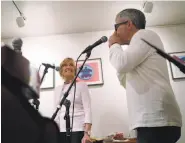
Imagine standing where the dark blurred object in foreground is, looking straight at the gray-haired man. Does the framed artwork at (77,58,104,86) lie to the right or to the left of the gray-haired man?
left

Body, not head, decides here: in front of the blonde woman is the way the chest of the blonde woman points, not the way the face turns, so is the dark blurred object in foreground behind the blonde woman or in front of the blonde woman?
in front

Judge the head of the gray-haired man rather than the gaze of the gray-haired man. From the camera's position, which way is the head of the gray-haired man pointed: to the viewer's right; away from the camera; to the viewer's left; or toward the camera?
to the viewer's left

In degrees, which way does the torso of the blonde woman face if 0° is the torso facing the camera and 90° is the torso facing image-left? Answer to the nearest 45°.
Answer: approximately 45°

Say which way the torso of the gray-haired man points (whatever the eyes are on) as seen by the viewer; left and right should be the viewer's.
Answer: facing to the left of the viewer

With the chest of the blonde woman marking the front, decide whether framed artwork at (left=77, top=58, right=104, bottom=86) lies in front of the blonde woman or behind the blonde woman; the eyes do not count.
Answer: behind

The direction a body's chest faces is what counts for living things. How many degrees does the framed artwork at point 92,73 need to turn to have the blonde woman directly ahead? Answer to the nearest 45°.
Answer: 0° — it already faces them

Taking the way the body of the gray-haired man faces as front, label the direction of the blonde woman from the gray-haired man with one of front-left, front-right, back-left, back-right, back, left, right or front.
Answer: front-right

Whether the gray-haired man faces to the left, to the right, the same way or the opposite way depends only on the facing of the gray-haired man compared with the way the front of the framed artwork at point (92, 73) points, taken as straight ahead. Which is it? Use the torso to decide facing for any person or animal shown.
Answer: to the right

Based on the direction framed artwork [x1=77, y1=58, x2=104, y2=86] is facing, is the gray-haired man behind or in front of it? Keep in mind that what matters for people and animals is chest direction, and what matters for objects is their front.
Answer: in front

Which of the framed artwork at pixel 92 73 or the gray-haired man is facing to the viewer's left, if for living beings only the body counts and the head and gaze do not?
the gray-haired man

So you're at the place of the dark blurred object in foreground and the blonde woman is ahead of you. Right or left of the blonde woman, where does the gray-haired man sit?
right

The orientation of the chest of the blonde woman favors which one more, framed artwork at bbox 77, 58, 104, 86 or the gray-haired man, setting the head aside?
the gray-haired man

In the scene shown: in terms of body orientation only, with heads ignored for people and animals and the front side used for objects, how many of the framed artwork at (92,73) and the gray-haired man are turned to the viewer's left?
1
